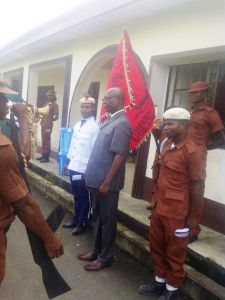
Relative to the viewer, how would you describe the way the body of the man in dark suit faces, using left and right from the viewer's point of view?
facing the viewer and to the left of the viewer

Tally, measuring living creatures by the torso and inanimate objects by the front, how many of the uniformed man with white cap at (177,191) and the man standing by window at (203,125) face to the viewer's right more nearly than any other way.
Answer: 0

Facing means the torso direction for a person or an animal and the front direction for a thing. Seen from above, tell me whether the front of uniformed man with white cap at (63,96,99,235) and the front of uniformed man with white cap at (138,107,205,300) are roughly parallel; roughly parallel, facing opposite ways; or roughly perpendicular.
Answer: roughly parallel

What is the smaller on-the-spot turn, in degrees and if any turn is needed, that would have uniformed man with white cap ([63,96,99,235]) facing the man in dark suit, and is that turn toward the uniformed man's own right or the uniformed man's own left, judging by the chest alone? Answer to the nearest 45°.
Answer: approximately 45° to the uniformed man's own left

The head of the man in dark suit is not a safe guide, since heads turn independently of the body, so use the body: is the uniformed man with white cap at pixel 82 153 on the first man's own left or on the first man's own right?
on the first man's own right

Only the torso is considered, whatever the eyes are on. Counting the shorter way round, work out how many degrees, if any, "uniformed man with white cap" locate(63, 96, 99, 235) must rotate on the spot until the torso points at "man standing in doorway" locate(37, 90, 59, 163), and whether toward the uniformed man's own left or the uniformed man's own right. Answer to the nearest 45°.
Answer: approximately 135° to the uniformed man's own right

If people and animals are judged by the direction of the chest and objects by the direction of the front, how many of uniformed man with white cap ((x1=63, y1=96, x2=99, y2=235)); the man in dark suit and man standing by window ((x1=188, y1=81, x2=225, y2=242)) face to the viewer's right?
0

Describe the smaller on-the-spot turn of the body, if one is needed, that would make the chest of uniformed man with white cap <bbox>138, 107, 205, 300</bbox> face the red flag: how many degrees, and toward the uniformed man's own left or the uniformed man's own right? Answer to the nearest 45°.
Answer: approximately 90° to the uniformed man's own right

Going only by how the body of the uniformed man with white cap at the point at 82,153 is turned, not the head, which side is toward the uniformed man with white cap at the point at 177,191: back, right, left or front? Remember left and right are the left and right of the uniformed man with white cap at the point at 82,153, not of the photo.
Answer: left

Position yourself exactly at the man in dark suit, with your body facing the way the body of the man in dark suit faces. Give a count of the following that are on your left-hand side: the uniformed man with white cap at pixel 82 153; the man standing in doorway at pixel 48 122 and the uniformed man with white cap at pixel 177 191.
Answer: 1

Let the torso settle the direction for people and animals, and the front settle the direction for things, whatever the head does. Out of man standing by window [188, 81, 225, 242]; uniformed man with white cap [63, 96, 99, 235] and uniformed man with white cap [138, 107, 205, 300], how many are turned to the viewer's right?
0

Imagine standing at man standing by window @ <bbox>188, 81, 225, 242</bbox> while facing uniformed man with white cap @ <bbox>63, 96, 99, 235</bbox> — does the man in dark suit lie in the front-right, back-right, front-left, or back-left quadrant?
front-left
